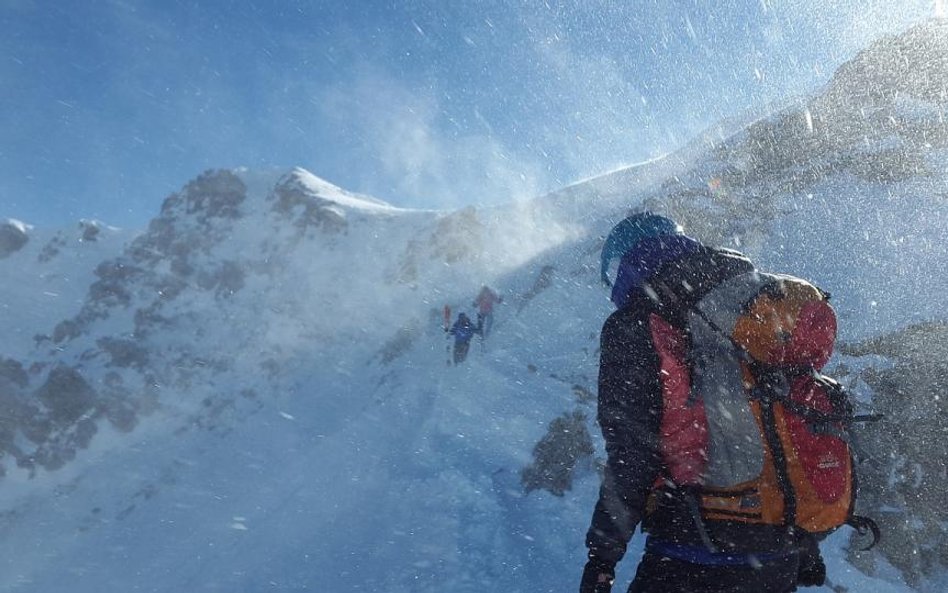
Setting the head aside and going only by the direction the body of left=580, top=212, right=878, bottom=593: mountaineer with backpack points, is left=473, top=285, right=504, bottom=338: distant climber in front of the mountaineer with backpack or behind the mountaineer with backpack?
in front

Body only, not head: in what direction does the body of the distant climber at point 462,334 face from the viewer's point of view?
away from the camera

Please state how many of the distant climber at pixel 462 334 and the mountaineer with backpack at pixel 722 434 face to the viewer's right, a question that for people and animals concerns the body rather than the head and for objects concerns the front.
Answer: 0

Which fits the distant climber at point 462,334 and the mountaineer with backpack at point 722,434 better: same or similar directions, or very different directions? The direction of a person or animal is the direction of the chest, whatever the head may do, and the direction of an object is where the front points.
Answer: same or similar directions

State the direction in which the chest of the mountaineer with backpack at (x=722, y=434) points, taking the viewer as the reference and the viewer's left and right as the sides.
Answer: facing away from the viewer and to the left of the viewer

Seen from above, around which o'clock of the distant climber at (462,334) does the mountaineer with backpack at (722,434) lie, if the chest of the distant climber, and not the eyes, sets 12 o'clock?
The mountaineer with backpack is roughly at 6 o'clock from the distant climber.

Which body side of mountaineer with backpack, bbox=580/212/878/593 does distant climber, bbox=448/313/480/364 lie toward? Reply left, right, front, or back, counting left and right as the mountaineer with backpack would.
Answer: front
